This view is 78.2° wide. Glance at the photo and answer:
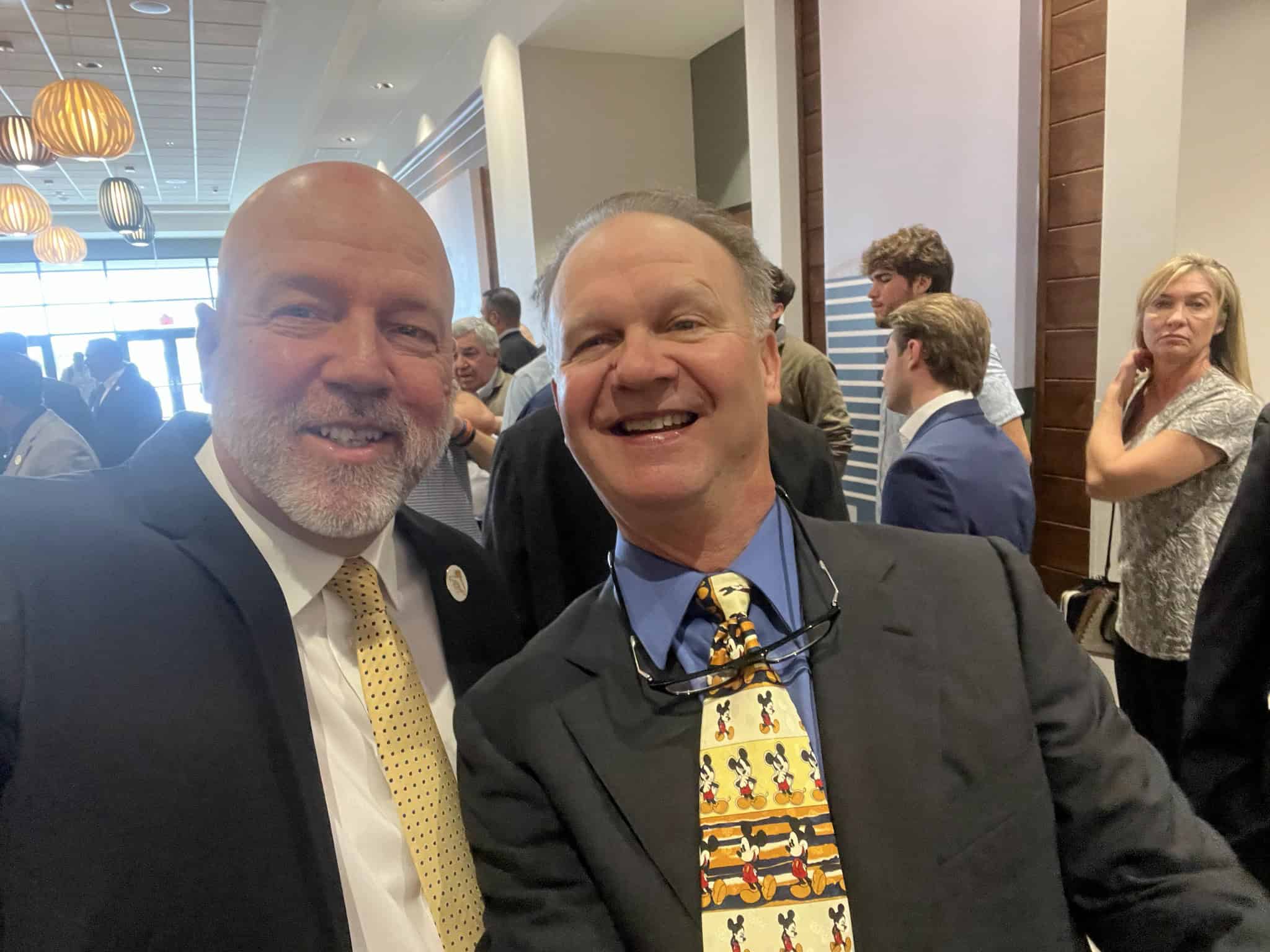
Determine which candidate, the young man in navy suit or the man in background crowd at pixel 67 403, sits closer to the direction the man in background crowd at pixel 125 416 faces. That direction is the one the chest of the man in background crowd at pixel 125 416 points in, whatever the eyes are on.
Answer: the man in background crowd

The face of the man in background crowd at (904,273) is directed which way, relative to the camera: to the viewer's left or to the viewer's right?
to the viewer's left

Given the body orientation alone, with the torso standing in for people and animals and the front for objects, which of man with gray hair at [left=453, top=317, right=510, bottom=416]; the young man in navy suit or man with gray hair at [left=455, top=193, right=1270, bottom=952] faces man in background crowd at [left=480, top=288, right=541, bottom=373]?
the young man in navy suit

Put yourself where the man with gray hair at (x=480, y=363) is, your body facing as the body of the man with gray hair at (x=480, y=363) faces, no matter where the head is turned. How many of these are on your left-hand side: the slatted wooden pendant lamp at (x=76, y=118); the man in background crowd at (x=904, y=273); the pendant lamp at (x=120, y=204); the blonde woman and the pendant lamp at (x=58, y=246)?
2

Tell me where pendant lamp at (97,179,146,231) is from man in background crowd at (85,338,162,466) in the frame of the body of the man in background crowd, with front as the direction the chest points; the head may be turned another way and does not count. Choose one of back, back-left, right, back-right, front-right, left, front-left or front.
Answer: back-right

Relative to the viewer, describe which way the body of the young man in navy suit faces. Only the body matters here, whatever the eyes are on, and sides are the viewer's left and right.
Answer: facing away from the viewer and to the left of the viewer

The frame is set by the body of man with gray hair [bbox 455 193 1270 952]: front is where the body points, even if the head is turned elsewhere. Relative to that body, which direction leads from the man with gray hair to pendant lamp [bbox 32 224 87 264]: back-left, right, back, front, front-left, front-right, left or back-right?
back-right

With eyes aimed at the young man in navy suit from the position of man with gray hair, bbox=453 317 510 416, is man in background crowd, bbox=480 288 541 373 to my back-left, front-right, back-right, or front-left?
back-left

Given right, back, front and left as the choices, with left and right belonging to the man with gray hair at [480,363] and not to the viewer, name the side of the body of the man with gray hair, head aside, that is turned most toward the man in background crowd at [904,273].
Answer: left

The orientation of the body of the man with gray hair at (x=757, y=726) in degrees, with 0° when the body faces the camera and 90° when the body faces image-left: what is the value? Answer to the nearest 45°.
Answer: approximately 0°

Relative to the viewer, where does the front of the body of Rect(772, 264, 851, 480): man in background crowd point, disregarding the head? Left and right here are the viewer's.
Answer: facing away from the viewer and to the left of the viewer

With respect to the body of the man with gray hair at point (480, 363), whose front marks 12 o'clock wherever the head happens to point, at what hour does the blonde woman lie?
The blonde woman is roughly at 9 o'clock from the man with gray hair.
